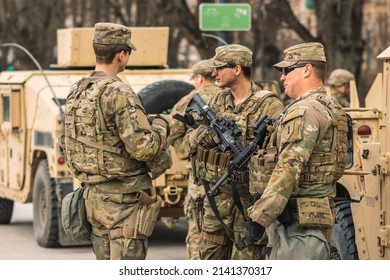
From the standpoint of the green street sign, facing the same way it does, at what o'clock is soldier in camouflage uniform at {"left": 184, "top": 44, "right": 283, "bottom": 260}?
The soldier in camouflage uniform is roughly at 12 o'clock from the green street sign.

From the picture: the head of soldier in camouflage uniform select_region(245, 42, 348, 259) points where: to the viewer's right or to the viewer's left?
to the viewer's left

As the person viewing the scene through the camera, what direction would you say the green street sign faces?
facing the viewer

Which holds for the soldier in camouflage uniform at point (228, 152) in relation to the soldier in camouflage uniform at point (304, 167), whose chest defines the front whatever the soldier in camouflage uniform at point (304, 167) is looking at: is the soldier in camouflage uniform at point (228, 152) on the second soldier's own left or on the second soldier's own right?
on the second soldier's own right

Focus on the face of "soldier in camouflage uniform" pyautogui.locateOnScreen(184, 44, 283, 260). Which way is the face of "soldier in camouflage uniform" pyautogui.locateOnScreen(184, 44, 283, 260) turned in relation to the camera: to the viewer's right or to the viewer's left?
to the viewer's left

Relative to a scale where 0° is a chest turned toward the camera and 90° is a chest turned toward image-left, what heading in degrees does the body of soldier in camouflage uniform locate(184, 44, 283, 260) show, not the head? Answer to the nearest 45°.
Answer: approximately 45°

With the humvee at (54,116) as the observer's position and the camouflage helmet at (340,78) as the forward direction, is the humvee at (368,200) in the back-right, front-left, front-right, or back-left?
front-right

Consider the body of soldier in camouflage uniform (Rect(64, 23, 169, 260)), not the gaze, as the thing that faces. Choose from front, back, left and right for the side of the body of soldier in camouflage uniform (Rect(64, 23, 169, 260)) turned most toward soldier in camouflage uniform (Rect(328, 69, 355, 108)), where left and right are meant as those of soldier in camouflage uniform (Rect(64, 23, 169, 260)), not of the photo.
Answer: front

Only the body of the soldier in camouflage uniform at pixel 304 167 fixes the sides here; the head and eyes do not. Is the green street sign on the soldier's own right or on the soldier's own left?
on the soldier's own right

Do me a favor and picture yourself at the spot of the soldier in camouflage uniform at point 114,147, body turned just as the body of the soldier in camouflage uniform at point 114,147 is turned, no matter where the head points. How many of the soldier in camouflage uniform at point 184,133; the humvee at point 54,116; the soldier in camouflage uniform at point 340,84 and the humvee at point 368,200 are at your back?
0

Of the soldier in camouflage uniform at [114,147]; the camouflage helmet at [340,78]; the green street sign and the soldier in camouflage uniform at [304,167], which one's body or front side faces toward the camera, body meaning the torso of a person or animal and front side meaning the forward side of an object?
the green street sign

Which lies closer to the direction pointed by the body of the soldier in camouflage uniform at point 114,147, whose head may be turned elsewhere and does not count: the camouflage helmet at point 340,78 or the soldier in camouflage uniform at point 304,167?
the camouflage helmet

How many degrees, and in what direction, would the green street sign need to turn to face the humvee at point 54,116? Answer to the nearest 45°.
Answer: approximately 45° to its right

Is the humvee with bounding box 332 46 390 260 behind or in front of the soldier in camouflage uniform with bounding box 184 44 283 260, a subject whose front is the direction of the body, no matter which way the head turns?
behind
